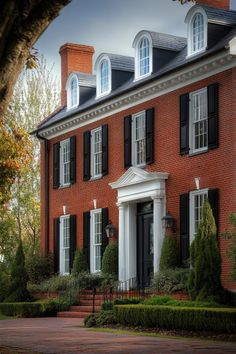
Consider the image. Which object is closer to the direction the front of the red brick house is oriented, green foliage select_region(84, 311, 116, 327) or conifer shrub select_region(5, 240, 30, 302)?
the green foliage

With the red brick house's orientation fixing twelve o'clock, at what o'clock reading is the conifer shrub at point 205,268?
The conifer shrub is roughly at 10 o'clock from the red brick house.

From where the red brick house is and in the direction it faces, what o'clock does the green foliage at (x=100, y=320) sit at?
The green foliage is roughly at 11 o'clock from the red brick house.

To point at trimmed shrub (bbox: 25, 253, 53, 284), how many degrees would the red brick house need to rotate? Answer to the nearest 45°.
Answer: approximately 90° to its right

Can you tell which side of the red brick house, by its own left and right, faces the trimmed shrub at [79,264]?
right

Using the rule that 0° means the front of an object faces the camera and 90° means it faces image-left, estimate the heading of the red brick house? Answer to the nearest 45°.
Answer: approximately 45°
